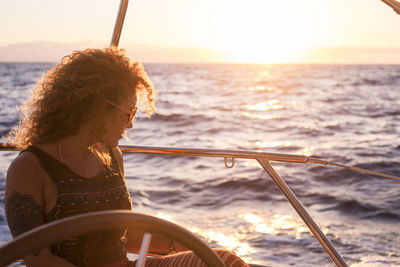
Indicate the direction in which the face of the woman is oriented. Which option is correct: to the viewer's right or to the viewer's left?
to the viewer's right

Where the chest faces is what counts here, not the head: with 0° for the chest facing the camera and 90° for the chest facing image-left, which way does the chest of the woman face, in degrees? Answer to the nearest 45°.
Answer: approximately 315°
